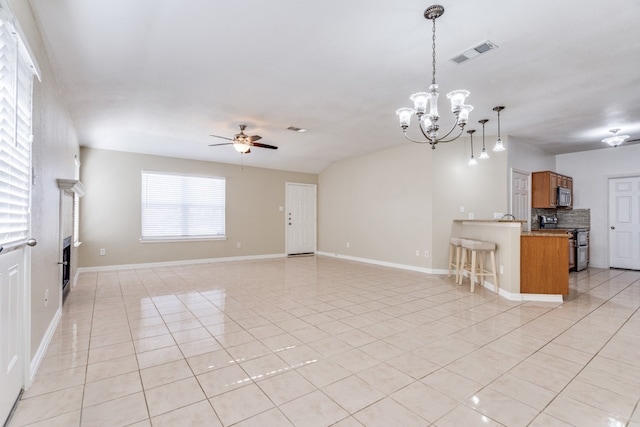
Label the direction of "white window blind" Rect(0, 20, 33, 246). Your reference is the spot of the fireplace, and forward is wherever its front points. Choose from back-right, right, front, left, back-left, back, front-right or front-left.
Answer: right

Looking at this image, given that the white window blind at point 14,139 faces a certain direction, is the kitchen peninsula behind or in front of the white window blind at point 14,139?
in front

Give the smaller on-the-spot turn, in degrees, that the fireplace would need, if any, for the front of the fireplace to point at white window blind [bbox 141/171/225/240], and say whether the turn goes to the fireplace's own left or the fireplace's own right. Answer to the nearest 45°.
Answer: approximately 45° to the fireplace's own left

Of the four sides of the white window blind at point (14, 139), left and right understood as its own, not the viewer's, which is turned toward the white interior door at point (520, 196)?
front

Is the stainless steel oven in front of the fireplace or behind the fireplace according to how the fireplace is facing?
in front

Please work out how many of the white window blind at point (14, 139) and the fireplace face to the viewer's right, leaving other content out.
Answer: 2

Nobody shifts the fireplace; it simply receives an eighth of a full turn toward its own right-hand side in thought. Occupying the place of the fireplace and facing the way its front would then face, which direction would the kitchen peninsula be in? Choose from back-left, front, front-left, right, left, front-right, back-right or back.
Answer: front

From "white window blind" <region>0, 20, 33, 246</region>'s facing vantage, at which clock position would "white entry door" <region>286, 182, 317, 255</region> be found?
The white entry door is roughly at 11 o'clock from the white window blind.

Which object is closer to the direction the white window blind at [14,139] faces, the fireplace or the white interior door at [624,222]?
the white interior door

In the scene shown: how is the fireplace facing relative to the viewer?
to the viewer's right

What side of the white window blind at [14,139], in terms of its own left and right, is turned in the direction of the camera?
right

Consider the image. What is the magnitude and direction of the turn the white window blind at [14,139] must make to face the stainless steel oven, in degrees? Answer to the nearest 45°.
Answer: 0° — it already faces it
